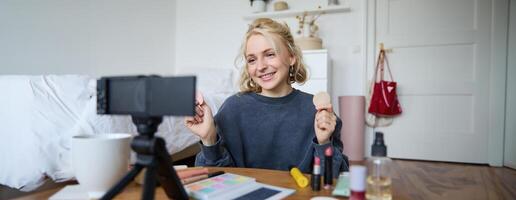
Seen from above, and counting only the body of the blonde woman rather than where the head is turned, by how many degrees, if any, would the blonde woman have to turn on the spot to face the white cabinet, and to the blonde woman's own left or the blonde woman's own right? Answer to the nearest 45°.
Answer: approximately 180°

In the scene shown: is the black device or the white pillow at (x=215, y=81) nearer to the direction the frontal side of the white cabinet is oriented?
the black device

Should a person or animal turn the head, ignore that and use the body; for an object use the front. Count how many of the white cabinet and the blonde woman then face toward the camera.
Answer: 2

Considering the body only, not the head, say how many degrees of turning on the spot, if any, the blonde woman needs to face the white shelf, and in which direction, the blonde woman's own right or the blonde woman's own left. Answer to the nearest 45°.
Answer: approximately 180°

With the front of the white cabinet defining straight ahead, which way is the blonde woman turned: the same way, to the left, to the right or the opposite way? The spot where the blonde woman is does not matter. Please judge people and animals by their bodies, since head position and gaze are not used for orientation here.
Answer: the same way

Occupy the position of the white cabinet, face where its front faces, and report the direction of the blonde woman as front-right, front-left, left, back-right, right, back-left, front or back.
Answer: front

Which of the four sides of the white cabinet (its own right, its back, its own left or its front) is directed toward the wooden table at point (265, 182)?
front

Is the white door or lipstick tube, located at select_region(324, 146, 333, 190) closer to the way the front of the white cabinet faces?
the lipstick tube

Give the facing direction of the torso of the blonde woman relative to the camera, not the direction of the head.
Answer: toward the camera

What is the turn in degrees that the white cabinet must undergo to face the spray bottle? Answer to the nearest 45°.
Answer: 0° — it already faces it

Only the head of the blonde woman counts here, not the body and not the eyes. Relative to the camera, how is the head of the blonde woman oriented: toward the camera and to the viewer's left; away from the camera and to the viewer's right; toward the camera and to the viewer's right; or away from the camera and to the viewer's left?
toward the camera and to the viewer's left

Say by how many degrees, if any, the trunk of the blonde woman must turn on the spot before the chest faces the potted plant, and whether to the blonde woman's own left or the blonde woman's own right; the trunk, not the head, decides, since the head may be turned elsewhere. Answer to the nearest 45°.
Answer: approximately 180°
